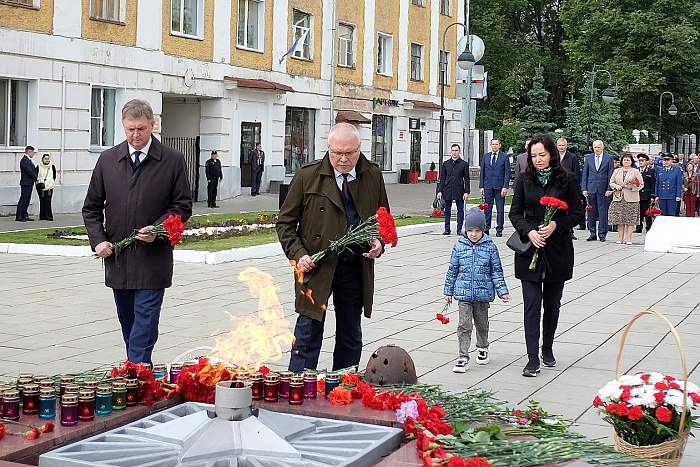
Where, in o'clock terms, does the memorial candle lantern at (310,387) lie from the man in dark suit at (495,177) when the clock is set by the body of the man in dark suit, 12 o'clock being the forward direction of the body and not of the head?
The memorial candle lantern is roughly at 12 o'clock from the man in dark suit.

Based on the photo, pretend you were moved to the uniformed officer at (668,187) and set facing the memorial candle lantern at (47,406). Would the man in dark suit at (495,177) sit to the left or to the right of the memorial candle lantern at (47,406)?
right

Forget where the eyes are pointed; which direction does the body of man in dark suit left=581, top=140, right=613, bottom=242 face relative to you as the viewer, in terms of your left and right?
facing the viewer

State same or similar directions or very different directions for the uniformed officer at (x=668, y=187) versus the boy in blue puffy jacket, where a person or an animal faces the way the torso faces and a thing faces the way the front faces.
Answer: same or similar directions

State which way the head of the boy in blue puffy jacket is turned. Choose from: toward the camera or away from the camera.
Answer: toward the camera

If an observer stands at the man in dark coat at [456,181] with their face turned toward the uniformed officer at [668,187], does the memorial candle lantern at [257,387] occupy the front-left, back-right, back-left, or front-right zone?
back-right

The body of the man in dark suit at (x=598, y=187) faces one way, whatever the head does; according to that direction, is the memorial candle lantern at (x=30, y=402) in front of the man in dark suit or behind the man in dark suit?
in front

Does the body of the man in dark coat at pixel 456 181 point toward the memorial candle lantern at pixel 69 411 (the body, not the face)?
yes

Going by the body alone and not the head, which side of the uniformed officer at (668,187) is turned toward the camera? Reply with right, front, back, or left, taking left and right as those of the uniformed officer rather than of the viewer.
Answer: front

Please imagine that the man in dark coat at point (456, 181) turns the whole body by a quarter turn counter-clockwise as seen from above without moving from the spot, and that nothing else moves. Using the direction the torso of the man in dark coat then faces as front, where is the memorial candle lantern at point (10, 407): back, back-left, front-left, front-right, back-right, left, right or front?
right

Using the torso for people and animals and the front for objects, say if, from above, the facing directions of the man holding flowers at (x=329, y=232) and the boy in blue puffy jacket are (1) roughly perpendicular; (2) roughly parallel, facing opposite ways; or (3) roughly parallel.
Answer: roughly parallel
